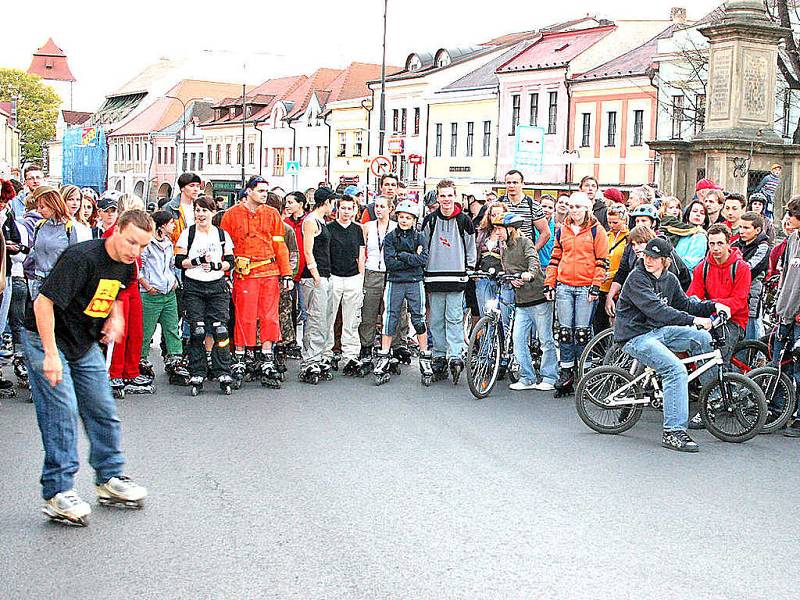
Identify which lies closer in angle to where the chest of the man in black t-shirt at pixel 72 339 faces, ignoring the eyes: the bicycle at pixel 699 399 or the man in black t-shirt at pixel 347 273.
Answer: the bicycle

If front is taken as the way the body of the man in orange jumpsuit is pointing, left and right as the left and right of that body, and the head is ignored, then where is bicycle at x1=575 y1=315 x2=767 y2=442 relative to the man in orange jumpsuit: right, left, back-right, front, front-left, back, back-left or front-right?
front-left

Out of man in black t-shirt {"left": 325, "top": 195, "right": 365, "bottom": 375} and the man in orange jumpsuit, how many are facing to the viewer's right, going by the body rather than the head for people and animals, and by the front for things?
0

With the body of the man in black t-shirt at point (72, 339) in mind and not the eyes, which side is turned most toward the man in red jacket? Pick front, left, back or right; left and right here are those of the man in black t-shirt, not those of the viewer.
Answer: left

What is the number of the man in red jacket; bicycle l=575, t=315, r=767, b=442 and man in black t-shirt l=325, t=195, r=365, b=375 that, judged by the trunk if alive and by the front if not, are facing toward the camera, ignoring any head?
2

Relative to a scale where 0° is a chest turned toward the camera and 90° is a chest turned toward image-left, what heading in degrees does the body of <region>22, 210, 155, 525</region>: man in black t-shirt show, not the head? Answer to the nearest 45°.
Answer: approximately 315°

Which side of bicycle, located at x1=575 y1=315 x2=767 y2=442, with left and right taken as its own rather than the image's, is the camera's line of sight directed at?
right

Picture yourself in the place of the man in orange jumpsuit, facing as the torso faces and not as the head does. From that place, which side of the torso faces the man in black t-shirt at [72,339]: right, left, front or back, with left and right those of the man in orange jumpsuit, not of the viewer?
front

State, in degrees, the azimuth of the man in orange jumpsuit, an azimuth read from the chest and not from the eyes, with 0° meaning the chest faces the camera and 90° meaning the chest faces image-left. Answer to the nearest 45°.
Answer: approximately 0°

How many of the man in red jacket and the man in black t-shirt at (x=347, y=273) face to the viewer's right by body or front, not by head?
0

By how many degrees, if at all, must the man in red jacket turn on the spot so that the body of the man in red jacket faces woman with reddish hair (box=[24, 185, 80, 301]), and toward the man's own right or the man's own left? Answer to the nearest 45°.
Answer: approximately 90° to the man's own right
